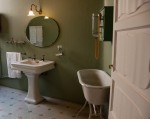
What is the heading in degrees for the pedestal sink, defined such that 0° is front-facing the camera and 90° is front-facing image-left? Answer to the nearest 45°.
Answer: approximately 45°

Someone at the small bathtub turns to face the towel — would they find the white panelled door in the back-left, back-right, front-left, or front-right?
back-left

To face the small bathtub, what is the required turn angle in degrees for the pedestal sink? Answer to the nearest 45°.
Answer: approximately 90° to its left

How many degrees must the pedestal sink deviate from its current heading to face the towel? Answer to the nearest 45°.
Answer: approximately 90° to its right

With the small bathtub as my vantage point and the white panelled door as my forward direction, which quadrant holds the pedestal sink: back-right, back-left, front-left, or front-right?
back-right

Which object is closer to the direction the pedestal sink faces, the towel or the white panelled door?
the white panelled door

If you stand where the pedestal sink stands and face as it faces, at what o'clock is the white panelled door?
The white panelled door is roughly at 10 o'clock from the pedestal sink.

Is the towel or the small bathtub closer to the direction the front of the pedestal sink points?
the small bathtub
